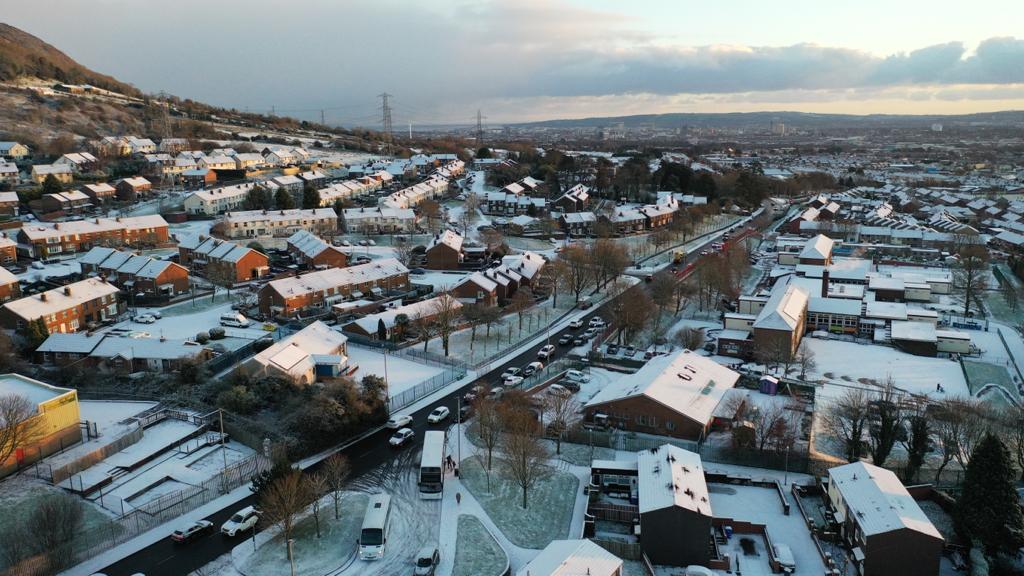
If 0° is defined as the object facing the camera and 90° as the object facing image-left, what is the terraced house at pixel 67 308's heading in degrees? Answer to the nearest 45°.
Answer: approximately 315°

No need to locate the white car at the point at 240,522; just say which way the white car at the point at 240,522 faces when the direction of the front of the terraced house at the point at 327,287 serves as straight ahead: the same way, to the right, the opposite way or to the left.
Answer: to the right

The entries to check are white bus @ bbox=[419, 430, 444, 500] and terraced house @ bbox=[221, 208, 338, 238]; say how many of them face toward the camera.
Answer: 2

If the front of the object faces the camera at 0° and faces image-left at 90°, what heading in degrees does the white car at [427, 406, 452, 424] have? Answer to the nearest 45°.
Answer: approximately 45°

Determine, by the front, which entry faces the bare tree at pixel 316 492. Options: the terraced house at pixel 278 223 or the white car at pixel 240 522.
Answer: the terraced house

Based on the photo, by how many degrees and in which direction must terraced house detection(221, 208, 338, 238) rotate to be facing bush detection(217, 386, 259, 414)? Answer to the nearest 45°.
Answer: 0° — it already faces it

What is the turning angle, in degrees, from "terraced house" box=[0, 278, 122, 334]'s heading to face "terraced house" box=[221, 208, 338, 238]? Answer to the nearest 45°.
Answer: approximately 90° to its left
